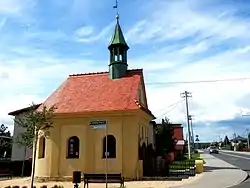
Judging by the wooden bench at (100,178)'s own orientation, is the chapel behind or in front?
behind

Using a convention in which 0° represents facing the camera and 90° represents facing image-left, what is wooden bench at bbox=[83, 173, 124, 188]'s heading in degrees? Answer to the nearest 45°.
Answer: approximately 0°

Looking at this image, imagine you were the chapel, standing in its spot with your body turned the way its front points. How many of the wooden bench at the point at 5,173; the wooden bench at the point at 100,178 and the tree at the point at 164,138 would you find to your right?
1

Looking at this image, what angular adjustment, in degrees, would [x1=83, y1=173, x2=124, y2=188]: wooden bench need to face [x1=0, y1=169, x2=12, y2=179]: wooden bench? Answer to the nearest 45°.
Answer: approximately 135° to its right

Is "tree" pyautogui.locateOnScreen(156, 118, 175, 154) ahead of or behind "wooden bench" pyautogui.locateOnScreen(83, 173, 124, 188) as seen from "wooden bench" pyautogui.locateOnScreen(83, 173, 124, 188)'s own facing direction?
behind
